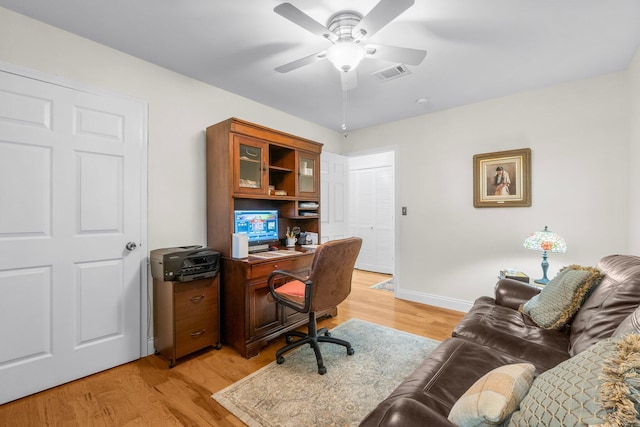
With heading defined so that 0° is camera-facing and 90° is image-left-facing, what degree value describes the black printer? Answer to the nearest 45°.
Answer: approximately 315°

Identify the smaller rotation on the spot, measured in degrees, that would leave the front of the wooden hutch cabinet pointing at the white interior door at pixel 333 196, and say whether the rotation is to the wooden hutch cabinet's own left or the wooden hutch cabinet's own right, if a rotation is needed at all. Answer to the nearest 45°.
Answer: approximately 90° to the wooden hutch cabinet's own left

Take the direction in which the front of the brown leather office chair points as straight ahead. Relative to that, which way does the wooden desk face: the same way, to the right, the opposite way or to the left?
the opposite way

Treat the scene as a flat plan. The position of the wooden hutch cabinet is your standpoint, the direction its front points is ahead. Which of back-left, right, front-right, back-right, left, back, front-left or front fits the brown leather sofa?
front

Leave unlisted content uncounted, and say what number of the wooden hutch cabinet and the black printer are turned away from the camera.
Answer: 0

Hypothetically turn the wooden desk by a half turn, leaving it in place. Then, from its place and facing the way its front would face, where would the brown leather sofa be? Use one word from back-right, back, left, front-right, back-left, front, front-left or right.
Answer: back

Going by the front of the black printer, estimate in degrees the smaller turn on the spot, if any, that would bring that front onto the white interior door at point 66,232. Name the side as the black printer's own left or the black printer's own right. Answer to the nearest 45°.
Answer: approximately 135° to the black printer's own right

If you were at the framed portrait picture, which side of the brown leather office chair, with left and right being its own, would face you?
right

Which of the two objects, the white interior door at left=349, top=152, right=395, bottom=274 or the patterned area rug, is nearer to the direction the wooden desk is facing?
the patterned area rug

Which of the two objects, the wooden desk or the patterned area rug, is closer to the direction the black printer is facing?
the patterned area rug

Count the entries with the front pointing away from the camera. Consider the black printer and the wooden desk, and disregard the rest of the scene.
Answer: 0

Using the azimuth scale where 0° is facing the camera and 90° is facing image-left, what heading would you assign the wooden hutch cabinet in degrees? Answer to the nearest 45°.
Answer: approximately 315°

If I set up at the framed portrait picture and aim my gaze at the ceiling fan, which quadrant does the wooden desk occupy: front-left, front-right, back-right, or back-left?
front-right

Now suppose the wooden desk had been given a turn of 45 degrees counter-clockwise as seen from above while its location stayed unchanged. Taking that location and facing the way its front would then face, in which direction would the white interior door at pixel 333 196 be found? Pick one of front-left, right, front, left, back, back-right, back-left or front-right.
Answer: front-left
